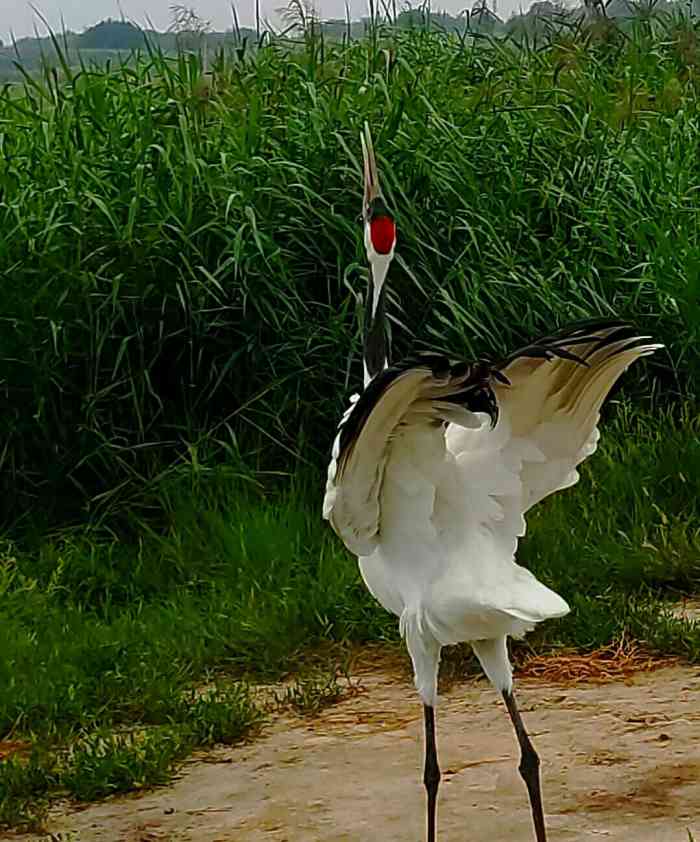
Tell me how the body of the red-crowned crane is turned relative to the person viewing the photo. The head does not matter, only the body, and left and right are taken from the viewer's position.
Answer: facing away from the viewer and to the left of the viewer
